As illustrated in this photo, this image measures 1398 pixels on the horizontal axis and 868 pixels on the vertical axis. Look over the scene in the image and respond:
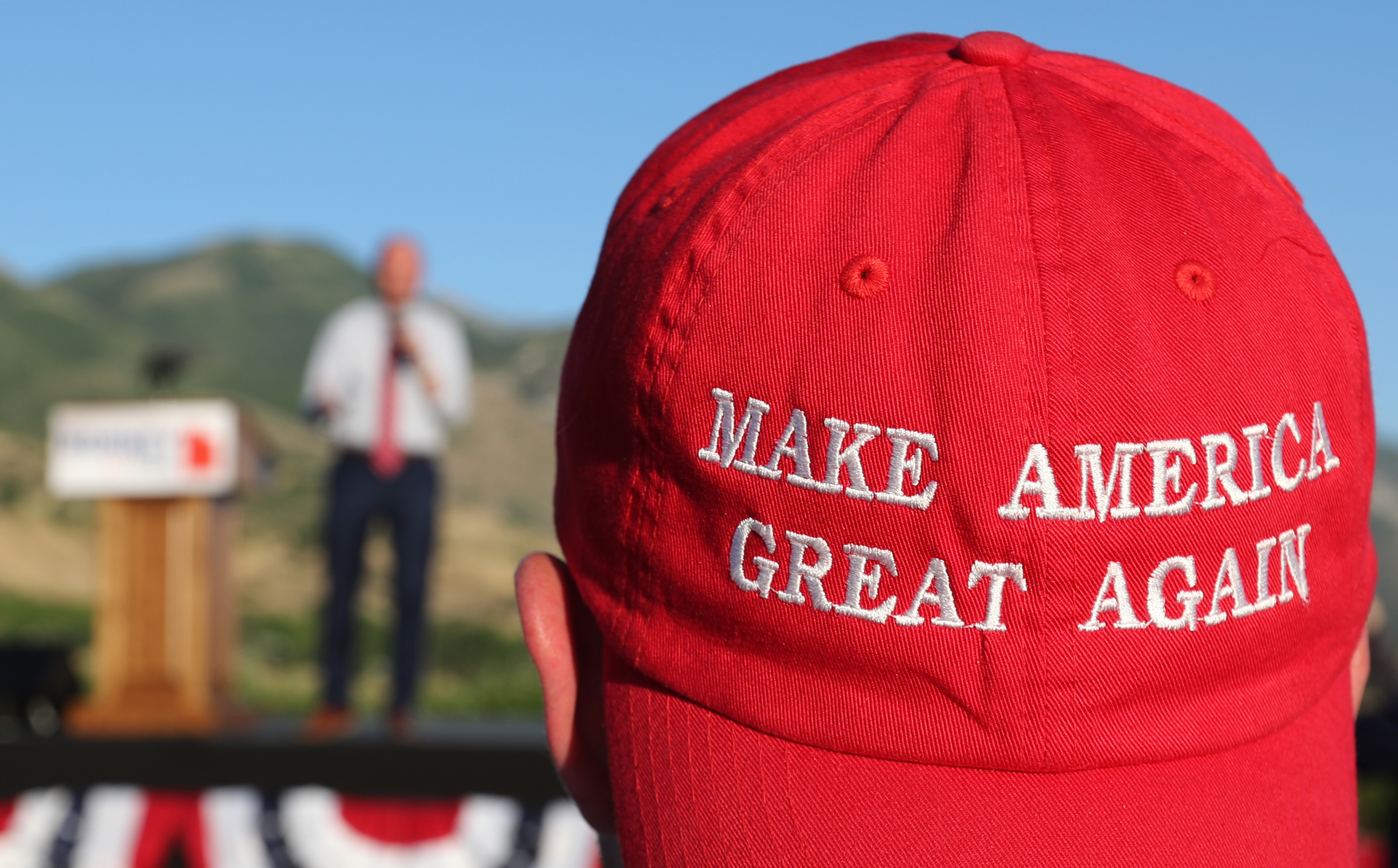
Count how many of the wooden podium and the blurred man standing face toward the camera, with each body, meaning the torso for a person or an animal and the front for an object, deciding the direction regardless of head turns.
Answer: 2

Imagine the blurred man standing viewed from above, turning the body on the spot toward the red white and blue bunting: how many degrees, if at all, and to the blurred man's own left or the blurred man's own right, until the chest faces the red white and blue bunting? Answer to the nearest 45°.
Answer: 0° — they already face it

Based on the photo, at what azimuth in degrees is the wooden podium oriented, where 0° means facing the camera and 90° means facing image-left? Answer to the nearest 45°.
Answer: approximately 0°

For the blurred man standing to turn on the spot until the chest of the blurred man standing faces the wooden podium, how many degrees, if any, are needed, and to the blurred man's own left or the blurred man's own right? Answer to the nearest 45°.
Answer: approximately 135° to the blurred man's own right

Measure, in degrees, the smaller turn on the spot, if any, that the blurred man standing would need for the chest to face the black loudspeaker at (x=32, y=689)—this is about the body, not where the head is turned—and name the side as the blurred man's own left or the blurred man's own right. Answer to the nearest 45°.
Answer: approximately 135° to the blurred man's own right
